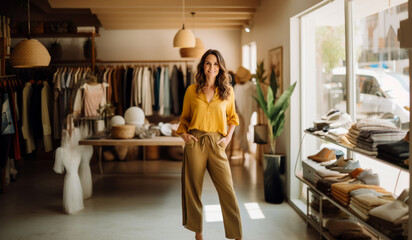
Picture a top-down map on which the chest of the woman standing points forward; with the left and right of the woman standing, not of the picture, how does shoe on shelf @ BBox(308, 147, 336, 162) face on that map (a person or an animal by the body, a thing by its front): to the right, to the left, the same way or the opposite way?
to the right

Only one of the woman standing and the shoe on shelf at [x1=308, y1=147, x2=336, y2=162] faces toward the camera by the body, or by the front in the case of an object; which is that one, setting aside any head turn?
the woman standing

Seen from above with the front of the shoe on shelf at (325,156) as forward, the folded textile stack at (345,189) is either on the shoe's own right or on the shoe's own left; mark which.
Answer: on the shoe's own left

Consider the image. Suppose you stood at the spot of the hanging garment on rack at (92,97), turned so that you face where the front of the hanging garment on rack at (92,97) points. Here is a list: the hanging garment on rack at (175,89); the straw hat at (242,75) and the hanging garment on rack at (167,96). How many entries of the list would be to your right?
0

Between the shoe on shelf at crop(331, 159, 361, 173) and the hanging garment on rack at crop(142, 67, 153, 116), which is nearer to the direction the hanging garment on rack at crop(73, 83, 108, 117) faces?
the shoe on shelf

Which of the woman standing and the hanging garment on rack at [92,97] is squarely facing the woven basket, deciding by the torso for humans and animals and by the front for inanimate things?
the hanging garment on rack

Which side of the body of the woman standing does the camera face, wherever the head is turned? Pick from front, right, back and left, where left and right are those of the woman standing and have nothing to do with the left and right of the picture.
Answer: front

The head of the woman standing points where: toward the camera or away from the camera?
toward the camera

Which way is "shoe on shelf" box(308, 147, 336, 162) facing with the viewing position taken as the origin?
facing to the left of the viewer

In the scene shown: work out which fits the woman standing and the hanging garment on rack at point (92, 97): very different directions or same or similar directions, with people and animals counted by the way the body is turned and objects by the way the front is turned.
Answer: same or similar directions

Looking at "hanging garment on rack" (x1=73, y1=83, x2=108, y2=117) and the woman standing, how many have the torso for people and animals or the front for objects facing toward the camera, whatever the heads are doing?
2

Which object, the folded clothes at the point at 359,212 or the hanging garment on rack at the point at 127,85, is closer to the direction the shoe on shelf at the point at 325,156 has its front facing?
the hanging garment on rack

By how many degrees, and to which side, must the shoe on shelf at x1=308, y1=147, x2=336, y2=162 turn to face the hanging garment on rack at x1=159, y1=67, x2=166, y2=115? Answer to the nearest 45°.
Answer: approximately 45° to its right

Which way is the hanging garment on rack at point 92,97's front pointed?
toward the camera

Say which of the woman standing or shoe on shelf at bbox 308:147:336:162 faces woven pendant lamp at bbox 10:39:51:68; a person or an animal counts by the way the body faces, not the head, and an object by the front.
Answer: the shoe on shelf
